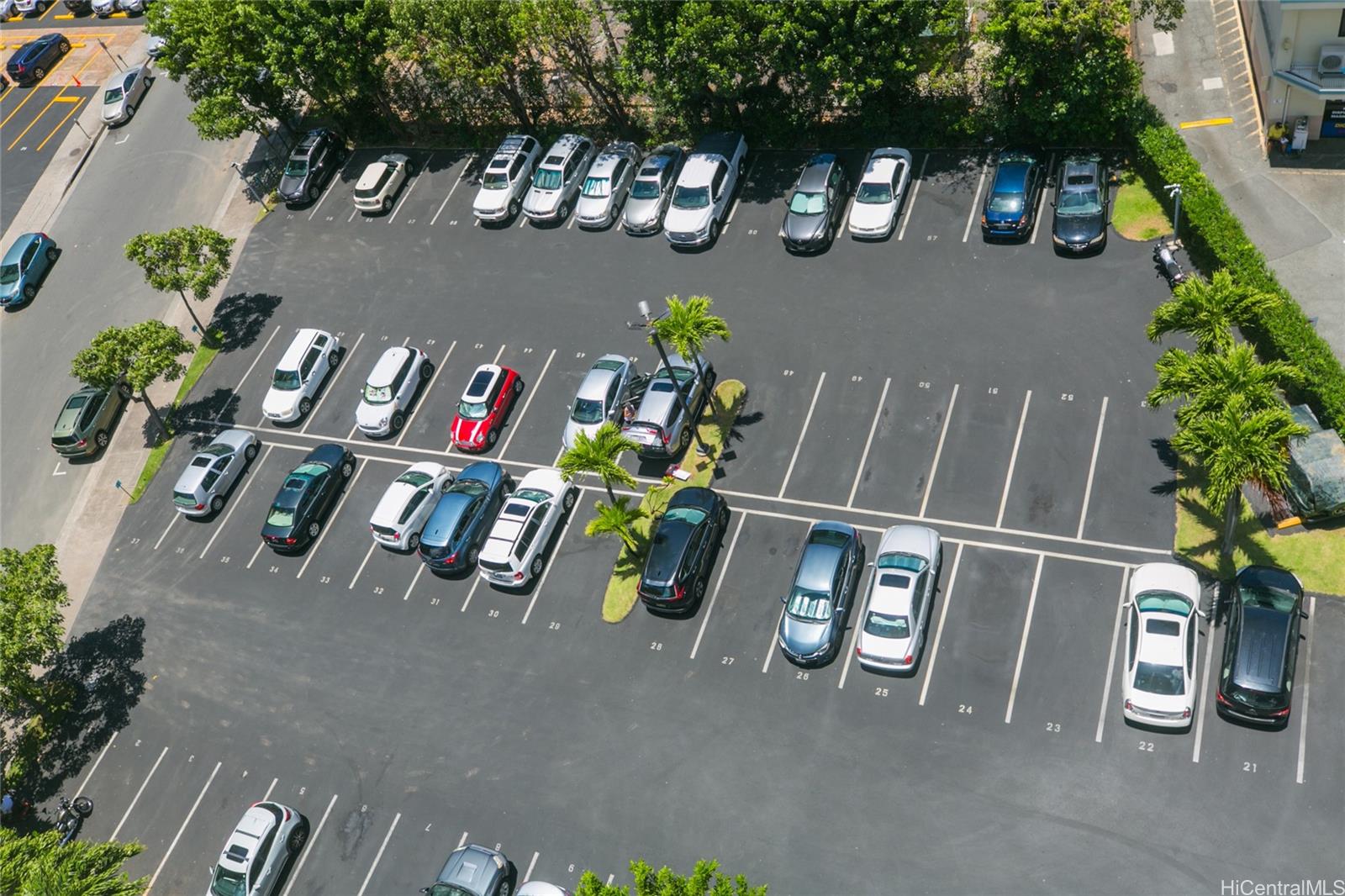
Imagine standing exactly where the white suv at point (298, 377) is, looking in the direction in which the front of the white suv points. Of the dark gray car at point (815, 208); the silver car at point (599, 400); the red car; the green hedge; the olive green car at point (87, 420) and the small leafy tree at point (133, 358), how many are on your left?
4

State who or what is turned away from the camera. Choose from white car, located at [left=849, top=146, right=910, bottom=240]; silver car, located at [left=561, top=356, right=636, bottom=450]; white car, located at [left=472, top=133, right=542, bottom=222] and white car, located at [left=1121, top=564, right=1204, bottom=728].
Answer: white car, located at [left=1121, top=564, right=1204, bottom=728]

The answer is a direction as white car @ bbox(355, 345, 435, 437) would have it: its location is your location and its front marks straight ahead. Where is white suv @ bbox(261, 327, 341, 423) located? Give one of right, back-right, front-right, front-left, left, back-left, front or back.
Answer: right

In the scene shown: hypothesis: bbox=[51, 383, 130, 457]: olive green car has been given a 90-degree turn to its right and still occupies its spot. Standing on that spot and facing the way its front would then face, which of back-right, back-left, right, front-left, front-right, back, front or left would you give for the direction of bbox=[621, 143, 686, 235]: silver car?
front

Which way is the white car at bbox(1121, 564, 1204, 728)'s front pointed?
away from the camera

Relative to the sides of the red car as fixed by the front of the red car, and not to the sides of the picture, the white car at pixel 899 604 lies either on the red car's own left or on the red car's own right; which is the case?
on the red car's own left

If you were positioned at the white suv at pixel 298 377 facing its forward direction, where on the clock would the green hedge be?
The green hedge is roughly at 9 o'clock from the white suv.

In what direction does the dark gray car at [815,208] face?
toward the camera

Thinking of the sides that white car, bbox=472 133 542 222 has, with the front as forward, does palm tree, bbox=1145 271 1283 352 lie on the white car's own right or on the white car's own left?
on the white car's own left

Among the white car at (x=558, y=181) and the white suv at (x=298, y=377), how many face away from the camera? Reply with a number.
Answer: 0

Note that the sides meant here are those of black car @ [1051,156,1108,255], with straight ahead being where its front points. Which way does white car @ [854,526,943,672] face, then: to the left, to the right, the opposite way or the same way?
the opposite way

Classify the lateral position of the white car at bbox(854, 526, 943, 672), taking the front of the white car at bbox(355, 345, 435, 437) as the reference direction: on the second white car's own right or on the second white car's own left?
on the second white car's own left
